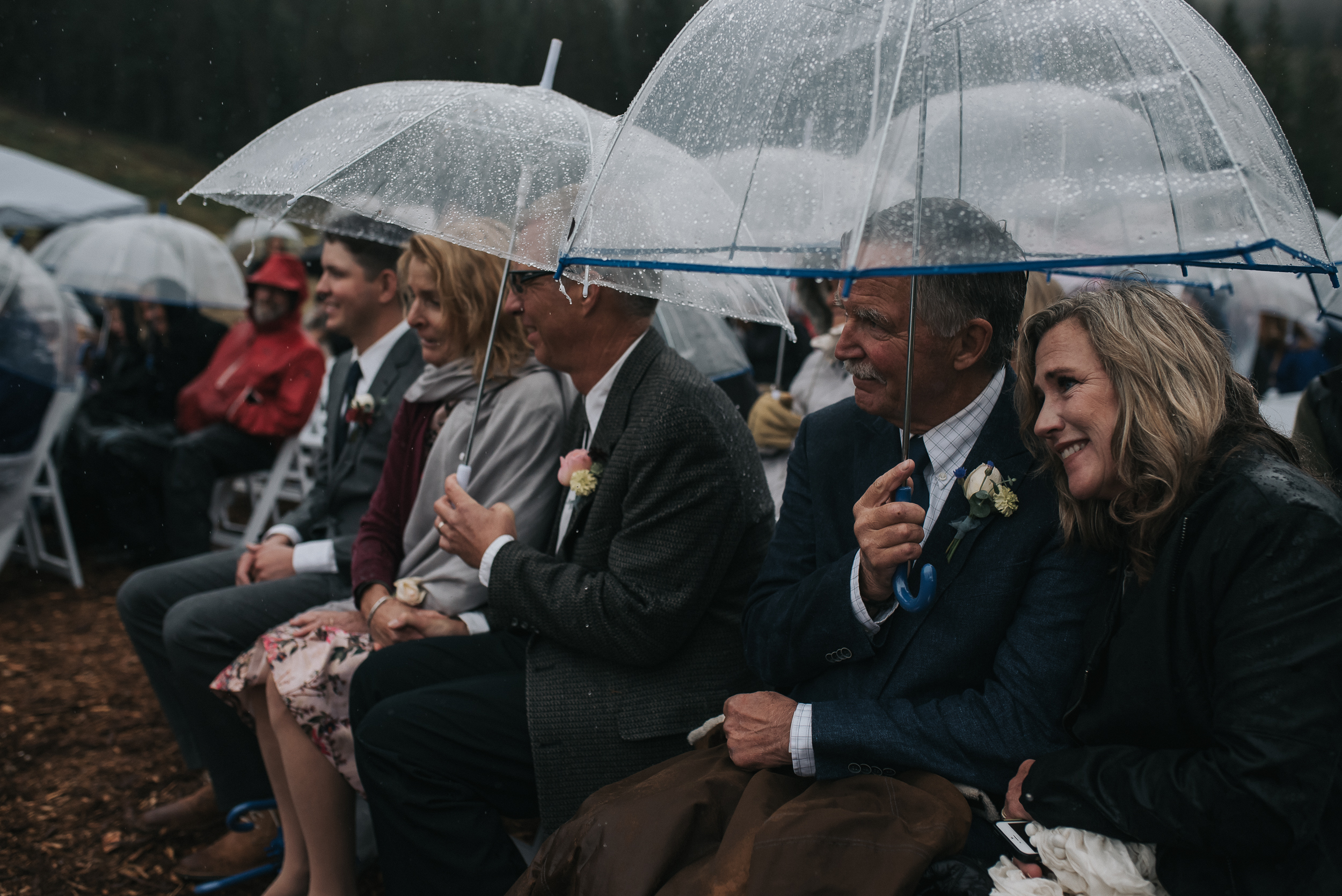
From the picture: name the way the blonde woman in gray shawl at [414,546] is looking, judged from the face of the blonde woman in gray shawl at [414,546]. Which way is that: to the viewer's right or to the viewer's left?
to the viewer's left

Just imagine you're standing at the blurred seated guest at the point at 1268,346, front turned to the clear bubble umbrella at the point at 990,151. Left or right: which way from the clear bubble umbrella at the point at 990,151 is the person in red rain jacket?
right

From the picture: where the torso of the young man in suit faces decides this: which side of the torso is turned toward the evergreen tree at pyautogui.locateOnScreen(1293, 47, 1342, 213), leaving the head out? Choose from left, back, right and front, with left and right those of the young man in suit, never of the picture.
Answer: back

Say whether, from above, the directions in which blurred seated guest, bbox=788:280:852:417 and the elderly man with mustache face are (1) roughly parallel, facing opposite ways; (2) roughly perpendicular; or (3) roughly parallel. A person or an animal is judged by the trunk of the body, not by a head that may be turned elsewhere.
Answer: roughly parallel

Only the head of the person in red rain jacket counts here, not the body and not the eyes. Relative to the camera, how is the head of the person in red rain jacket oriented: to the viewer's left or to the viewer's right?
to the viewer's left

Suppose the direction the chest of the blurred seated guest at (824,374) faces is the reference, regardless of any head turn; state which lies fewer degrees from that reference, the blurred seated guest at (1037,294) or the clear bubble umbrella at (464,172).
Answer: the clear bubble umbrella

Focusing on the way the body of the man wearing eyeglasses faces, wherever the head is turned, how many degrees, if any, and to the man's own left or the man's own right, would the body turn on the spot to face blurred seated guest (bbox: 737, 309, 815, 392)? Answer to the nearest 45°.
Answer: approximately 90° to the man's own right

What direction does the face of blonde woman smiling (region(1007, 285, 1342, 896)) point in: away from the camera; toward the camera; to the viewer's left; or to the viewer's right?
to the viewer's left

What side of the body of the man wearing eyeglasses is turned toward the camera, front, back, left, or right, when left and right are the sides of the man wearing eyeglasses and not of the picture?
left

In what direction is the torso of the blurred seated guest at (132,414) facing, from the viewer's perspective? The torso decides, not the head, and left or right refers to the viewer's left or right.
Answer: facing the viewer and to the left of the viewer

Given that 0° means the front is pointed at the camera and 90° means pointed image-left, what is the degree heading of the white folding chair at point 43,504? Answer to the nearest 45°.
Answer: approximately 45°

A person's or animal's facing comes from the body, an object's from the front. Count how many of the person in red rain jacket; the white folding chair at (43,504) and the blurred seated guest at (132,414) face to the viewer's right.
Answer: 0
